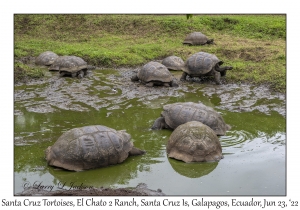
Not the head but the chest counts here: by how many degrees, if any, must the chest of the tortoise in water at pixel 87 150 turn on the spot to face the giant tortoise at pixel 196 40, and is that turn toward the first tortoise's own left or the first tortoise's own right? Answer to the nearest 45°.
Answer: approximately 45° to the first tortoise's own left

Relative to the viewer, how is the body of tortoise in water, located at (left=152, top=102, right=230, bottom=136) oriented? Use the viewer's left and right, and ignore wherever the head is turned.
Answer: facing to the left of the viewer

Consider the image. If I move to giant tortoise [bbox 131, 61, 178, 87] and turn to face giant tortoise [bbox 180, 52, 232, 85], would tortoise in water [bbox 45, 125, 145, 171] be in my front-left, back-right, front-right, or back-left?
back-right

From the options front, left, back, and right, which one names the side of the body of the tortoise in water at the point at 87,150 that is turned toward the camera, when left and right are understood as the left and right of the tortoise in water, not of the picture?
right

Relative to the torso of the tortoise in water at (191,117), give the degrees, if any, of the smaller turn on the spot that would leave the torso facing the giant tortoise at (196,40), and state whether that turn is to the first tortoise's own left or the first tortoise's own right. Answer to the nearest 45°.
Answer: approximately 90° to the first tortoise's own right

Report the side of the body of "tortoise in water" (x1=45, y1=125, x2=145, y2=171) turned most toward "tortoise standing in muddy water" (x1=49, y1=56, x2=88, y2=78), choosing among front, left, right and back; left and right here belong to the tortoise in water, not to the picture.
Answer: left
